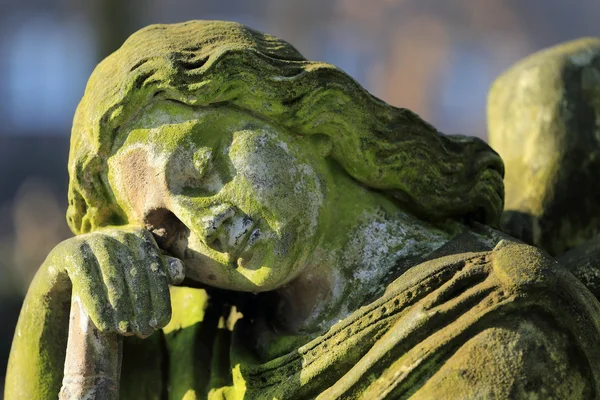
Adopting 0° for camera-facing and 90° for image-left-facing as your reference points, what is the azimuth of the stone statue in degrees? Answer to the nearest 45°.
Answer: approximately 45°
